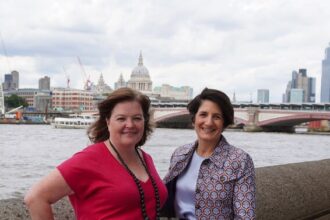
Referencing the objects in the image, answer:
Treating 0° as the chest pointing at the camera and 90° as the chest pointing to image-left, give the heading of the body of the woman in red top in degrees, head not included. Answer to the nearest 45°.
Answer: approximately 315°

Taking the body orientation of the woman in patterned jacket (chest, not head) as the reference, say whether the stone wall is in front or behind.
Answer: behind

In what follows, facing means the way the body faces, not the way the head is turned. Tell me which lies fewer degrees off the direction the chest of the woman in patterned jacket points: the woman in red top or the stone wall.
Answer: the woman in red top

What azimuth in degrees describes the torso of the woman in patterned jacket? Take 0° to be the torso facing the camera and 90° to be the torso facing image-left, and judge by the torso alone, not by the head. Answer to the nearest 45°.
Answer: approximately 45°

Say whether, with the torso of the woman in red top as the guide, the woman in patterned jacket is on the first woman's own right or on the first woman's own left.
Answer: on the first woman's own left
